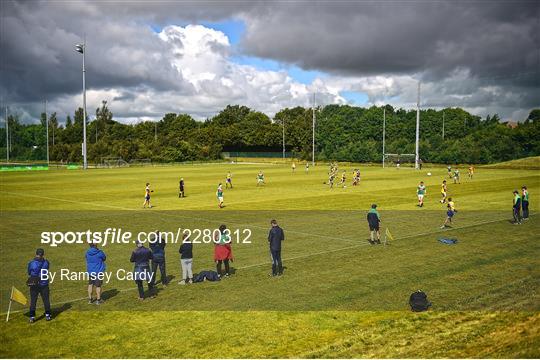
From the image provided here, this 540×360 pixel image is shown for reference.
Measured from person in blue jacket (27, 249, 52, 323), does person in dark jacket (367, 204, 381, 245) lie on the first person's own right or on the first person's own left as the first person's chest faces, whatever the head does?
on the first person's own right

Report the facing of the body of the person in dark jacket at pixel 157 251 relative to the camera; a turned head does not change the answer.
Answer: away from the camera

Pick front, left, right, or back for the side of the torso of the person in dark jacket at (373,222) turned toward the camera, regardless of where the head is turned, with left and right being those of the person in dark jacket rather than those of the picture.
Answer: back

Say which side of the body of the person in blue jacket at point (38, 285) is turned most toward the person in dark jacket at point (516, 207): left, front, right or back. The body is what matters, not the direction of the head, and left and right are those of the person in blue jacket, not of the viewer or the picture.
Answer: right

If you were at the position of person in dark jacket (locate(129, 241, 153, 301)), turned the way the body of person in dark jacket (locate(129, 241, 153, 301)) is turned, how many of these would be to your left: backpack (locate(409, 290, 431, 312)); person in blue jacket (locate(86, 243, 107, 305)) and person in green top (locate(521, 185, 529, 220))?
1

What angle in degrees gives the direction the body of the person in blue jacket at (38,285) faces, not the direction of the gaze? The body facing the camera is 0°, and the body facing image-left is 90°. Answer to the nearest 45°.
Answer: approximately 180°

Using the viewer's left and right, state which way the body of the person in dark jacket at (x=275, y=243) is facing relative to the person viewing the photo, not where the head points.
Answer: facing away from the viewer

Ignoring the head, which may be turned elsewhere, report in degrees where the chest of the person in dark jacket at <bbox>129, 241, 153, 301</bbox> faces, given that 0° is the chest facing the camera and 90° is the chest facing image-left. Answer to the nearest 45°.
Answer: approximately 180°
